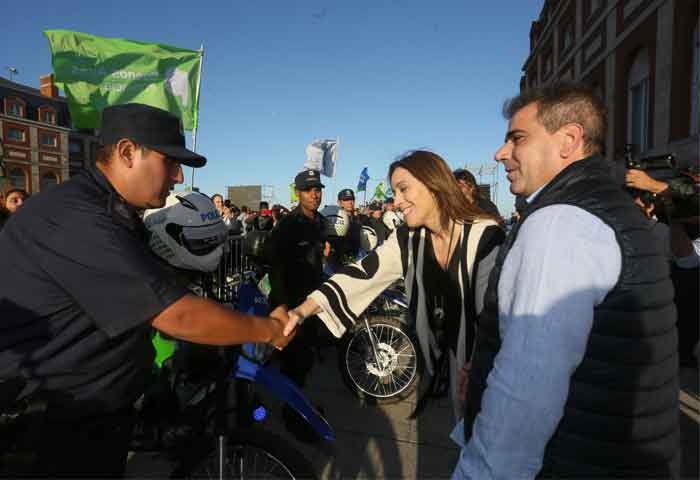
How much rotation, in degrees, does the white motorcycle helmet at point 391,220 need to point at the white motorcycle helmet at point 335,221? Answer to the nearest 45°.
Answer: approximately 45° to its right

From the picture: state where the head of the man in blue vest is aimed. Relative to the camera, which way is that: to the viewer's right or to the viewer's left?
to the viewer's left

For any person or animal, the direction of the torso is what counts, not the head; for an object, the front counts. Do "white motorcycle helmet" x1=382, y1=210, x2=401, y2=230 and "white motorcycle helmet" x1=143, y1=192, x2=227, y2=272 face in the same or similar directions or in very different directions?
same or similar directions

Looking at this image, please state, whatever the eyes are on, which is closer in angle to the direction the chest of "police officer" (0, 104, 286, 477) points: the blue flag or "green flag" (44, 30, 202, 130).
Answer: the blue flag

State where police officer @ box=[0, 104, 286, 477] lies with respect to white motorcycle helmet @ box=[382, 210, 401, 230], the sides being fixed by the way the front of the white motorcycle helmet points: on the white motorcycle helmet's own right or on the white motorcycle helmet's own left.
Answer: on the white motorcycle helmet's own right

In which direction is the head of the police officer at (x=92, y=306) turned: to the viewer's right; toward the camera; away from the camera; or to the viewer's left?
to the viewer's right

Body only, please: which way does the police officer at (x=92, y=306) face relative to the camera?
to the viewer's right

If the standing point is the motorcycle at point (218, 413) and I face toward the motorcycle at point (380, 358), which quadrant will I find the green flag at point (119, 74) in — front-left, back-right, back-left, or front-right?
front-left

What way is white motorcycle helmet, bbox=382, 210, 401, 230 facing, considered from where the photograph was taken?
facing the viewer and to the right of the viewer

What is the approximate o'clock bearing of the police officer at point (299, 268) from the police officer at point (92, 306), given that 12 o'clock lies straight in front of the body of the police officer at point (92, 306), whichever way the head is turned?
the police officer at point (299, 268) is roughly at 10 o'clock from the police officer at point (92, 306).

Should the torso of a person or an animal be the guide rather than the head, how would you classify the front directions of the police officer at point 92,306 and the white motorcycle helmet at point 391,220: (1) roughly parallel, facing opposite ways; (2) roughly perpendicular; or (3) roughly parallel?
roughly perpendicular

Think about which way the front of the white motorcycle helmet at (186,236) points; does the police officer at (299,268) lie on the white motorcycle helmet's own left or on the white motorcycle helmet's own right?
on the white motorcycle helmet's own left
